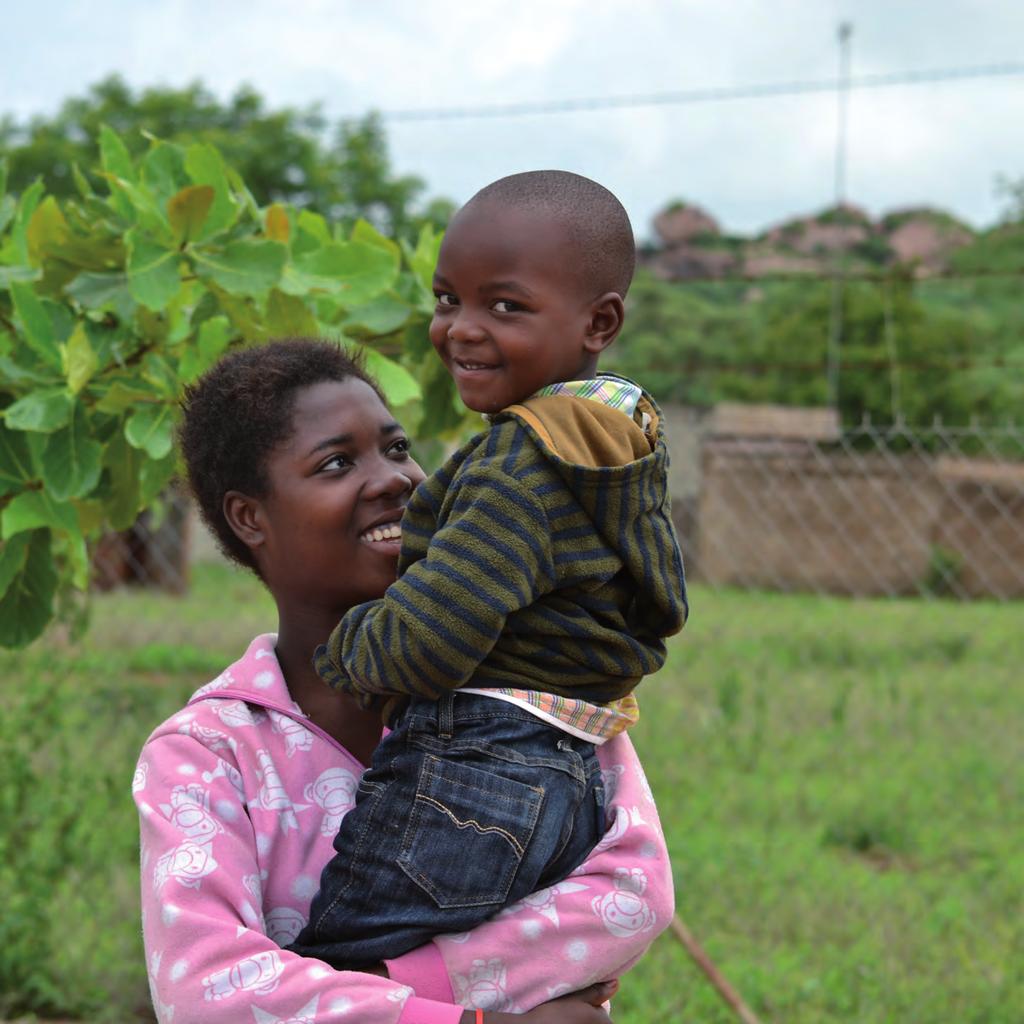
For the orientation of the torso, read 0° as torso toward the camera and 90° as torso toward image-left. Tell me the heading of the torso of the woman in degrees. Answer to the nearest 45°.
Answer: approximately 315°

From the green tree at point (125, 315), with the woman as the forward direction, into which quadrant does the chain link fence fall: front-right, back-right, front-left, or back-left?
back-left

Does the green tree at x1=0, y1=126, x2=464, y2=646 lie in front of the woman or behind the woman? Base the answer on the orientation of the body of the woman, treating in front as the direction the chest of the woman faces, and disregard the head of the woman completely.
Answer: behind

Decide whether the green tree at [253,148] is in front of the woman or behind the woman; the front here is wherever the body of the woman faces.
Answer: behind

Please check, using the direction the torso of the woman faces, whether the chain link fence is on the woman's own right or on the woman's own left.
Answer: on the woman's own left
